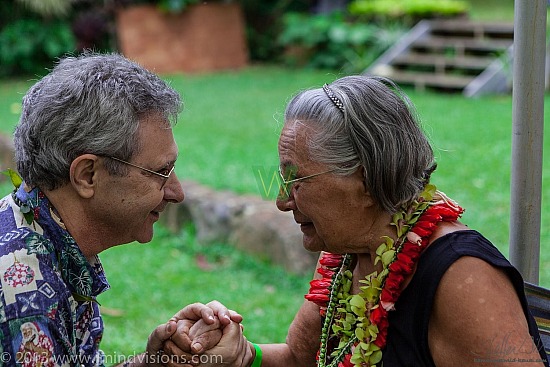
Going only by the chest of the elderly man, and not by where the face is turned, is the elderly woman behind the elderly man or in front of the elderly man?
in front

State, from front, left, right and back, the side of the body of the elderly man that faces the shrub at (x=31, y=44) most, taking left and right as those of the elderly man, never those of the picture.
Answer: left

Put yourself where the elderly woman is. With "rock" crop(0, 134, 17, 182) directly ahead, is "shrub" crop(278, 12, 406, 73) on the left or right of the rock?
right

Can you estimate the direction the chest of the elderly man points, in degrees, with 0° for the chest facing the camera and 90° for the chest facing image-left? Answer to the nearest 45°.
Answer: approximately 270°

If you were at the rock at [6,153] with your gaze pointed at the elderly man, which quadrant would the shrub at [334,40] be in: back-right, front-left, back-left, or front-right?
back-left

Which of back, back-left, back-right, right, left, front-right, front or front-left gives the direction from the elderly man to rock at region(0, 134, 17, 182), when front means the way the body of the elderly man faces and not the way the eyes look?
left

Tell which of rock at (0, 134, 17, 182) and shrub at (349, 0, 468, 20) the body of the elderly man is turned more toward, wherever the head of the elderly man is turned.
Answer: the shrub

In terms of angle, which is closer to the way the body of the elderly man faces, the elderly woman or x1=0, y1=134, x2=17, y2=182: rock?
the elderly woman

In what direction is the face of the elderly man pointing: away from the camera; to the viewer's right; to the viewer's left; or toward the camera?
to the viewer's right

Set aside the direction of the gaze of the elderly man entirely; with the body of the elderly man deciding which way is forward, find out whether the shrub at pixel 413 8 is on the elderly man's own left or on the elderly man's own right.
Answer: on the elderly man's own left

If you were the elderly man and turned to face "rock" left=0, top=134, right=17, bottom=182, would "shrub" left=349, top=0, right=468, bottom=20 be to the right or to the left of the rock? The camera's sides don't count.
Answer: right

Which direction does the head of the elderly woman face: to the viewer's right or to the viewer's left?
to the viewer's left
